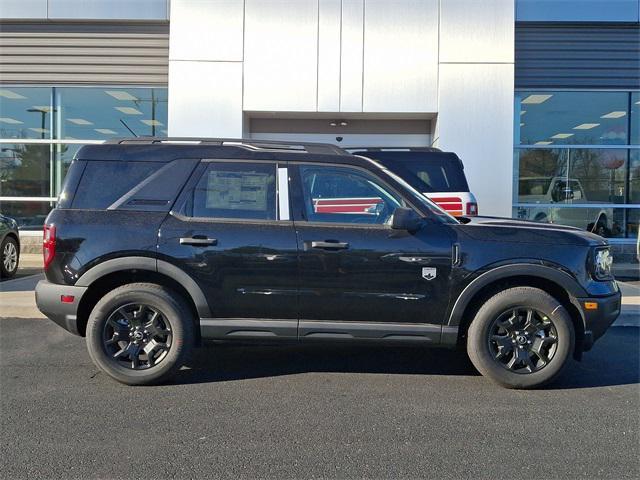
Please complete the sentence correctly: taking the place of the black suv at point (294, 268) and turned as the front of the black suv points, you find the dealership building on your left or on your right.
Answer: on your left

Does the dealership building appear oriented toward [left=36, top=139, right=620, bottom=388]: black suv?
yes

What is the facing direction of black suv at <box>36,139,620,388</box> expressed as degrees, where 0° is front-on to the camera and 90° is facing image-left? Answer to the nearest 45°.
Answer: approximately 270°

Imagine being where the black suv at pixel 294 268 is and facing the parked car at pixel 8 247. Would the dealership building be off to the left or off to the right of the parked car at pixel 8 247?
right

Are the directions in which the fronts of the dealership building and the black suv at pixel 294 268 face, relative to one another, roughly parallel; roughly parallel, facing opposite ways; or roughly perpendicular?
roughly perpendicular

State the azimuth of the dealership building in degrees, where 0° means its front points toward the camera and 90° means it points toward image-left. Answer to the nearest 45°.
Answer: approximately 0°

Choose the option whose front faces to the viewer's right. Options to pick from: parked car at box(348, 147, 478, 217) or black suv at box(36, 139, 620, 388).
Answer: the black suv

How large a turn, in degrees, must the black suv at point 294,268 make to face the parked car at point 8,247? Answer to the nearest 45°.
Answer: approximately 135° to its left
